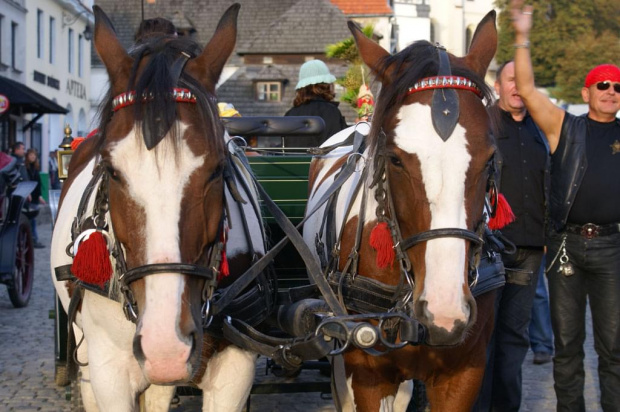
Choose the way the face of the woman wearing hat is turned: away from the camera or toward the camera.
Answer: away from the camera

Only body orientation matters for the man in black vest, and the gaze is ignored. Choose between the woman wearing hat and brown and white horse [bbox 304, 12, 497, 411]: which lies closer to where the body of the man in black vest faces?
the brown and white horse

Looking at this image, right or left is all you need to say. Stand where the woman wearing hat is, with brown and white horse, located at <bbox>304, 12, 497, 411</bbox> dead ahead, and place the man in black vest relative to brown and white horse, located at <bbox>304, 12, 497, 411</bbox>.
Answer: left

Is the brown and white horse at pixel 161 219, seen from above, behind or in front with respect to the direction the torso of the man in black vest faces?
in front

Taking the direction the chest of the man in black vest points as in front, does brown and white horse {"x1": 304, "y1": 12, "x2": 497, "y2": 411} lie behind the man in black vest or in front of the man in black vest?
in front

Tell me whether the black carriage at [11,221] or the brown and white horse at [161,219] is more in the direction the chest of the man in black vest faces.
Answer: the brown and white horse

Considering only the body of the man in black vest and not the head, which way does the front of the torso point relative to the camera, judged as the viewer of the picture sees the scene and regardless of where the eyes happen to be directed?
toward the camera

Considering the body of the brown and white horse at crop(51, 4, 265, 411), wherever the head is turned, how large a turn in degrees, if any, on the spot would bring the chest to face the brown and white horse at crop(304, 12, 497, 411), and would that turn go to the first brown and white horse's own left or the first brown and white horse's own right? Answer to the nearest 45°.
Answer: approximately 90° to the first brown and white horse's own left

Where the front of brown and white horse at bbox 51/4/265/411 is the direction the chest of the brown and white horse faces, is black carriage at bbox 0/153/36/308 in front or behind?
behind

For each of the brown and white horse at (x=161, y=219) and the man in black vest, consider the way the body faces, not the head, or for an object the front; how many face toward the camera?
2

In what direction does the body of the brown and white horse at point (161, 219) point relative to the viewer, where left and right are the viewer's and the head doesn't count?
facing the viewer
